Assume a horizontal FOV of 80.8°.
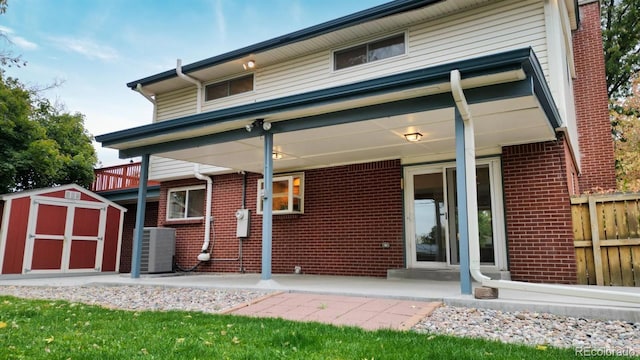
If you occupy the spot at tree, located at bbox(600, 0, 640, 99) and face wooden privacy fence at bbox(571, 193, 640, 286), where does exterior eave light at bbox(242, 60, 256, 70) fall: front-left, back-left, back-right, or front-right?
front-right

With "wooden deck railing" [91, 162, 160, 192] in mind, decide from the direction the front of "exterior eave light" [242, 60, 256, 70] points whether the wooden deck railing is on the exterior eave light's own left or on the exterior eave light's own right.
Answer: on the exterior eave light's own right

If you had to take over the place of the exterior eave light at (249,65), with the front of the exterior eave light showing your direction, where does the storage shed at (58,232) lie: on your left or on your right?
on your right

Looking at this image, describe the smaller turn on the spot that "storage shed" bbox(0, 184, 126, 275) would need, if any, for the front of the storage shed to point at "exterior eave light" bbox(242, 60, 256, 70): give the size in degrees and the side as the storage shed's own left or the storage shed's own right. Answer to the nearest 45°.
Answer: approximately 45° to the storage shed's own left

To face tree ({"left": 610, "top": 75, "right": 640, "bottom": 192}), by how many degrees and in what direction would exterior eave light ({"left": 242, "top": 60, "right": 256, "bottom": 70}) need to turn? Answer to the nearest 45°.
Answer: approximately 135° to its left

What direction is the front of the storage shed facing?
toward the camera

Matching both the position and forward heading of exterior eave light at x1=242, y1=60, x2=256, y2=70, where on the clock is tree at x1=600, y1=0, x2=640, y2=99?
The tree is roughly at 7 o'clock from the exterior eave light.

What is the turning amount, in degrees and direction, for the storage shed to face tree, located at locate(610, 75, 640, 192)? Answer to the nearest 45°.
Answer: approximately 90° to its left

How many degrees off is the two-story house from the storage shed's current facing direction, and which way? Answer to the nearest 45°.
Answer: approximately 45° to its left
